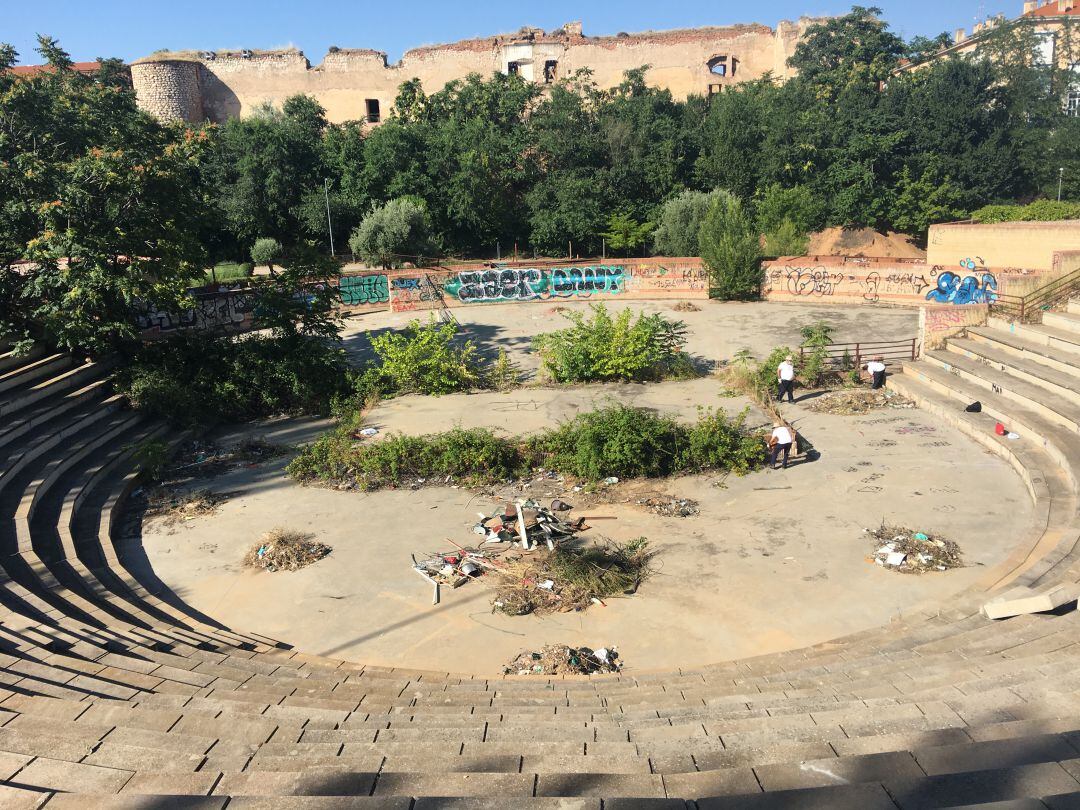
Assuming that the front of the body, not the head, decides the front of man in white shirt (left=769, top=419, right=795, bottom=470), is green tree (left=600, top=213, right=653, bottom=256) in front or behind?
in front

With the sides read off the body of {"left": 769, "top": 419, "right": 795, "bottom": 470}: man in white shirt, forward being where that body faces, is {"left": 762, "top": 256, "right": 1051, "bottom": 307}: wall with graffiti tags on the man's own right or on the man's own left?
on the man's own right

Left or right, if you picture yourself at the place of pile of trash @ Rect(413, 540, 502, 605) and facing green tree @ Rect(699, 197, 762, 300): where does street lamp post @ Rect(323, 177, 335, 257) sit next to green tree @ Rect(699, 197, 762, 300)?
left

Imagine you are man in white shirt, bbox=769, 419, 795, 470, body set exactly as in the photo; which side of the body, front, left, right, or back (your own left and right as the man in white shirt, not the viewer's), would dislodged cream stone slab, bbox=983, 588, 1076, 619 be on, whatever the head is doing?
back

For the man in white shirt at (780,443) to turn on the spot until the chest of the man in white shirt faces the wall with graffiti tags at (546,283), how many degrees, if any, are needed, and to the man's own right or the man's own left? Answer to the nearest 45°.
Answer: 0° — they already face it

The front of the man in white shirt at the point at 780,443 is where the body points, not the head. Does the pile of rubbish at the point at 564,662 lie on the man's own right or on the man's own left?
on the man's own left

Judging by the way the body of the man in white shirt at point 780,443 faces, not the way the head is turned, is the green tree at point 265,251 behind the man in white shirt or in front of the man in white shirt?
in front

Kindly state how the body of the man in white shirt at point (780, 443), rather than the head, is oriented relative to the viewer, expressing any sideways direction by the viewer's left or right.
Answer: facing away from the viewer and to the left of the viewer

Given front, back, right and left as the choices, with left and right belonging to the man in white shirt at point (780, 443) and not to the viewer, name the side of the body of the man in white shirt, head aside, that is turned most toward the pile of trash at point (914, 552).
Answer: back

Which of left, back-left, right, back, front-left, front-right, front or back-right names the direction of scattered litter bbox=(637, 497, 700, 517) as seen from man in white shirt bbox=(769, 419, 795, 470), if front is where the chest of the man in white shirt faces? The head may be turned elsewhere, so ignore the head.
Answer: left

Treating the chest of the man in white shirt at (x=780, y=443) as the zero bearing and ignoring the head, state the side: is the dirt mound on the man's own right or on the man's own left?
on the man's own right

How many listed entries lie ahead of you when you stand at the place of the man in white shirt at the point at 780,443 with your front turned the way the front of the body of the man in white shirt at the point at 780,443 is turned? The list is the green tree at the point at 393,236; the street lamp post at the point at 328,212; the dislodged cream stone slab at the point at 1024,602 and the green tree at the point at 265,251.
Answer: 3
